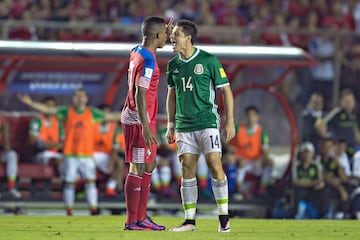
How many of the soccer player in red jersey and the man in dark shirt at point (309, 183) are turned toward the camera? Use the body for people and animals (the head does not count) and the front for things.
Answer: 1

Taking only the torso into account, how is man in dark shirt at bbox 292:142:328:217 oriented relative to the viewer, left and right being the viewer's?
facing the viewer

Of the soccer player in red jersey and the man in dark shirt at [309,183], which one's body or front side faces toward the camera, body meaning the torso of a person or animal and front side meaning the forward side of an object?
the man in dark shirt

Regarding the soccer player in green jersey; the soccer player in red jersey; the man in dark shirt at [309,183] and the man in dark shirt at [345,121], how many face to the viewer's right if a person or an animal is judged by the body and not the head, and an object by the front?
1

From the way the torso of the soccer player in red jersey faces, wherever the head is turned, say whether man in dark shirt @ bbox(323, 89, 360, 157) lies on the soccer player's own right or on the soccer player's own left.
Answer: on the soccer player's own left

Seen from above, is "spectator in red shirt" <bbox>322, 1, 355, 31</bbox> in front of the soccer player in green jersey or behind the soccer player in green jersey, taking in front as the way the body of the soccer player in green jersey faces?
behind

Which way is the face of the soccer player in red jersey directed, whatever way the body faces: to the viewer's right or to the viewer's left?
to the viewer's right

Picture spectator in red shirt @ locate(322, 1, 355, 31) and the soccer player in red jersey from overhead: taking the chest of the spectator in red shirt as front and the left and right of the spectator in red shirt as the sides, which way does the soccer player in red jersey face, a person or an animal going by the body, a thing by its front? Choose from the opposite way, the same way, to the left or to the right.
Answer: to the left

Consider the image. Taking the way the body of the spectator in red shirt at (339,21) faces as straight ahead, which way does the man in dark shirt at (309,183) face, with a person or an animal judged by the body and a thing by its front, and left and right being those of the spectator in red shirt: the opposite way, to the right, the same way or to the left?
the same way

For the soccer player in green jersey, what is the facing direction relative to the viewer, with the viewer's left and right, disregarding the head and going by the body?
facing the viewer and to the left of the viewer

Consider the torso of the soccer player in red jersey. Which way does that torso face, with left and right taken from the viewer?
facing to the right of the viewer

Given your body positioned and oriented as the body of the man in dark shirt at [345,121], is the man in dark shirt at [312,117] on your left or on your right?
on your right

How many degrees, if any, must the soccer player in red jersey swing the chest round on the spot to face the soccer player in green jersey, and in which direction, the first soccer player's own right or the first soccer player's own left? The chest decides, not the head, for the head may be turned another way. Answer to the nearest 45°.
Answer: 0° — they already face them

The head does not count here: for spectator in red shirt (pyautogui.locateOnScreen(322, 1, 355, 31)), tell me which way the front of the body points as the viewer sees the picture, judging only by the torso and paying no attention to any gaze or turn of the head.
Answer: toward the camera
